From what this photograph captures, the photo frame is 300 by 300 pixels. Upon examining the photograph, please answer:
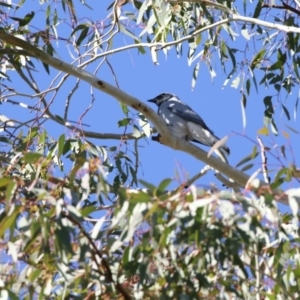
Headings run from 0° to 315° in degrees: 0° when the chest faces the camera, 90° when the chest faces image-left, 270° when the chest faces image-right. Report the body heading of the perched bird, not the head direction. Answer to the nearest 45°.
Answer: approximately 90°
